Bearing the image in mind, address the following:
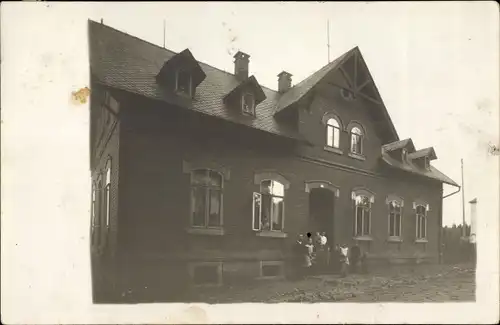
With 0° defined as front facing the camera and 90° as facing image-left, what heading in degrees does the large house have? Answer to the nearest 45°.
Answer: approximately 315°
